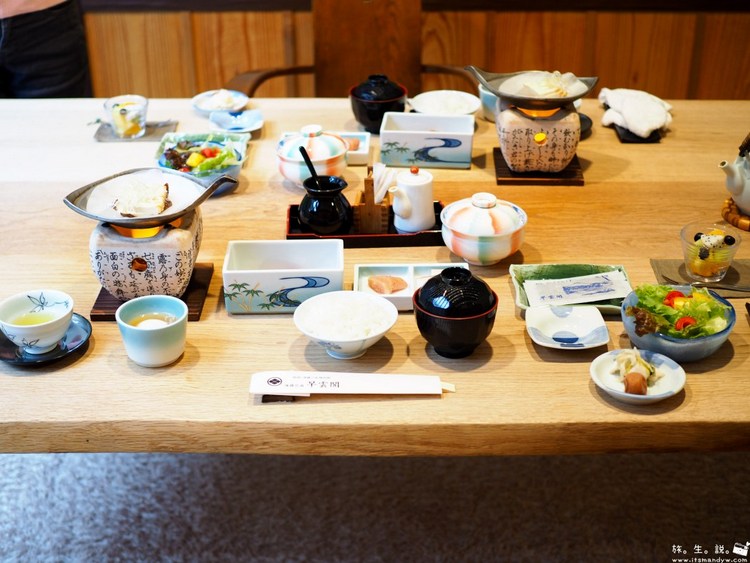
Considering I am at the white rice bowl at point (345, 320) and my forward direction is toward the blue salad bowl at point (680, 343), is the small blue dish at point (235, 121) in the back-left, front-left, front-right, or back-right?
back-left

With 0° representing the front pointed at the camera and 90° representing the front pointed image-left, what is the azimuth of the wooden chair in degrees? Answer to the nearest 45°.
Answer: approximately 0°

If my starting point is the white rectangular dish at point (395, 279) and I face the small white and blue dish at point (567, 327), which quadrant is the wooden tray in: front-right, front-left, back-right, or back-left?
back-left

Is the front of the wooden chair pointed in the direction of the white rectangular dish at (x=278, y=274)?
yes

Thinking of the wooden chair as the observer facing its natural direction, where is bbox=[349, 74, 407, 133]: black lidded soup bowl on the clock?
The black lidded soup bowl is roughly at 12 o'clock from the wooden chair.

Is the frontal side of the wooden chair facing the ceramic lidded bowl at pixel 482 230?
yes

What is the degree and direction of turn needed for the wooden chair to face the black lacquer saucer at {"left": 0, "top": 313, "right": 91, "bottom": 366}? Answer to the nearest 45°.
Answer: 0° — it already faces it

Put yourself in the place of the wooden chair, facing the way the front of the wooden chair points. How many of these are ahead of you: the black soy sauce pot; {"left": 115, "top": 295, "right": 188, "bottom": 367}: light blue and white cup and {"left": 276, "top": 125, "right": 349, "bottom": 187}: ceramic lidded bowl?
3

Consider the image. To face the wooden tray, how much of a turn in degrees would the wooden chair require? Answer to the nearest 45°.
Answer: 0° — it already faces it
